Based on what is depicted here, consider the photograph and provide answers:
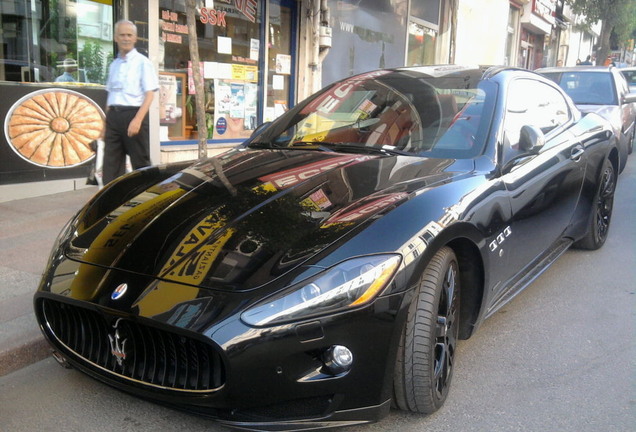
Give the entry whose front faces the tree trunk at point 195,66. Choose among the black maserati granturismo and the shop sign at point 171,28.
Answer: the shop sign

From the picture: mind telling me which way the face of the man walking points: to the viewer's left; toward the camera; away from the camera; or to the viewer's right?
toward the camera

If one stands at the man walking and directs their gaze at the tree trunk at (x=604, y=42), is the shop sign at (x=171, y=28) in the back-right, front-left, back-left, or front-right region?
front-left

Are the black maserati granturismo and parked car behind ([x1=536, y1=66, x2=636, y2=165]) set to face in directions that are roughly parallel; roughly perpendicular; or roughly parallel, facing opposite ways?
roughly parallel

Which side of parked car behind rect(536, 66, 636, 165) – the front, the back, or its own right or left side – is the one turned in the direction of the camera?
front

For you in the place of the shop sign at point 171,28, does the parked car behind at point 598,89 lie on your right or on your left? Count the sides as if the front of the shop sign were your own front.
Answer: on your left

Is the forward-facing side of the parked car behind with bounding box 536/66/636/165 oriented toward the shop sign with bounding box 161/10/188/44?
no

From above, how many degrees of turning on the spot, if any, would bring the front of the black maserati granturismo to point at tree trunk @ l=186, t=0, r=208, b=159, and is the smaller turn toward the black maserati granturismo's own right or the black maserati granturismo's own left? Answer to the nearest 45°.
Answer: approximately 135° to the black maserati granturismo's own right

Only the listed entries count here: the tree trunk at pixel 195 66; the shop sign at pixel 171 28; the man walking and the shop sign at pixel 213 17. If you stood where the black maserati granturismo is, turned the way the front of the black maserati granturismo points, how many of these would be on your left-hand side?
0

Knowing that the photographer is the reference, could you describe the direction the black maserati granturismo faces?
facing the viewer and to the left of the viewer

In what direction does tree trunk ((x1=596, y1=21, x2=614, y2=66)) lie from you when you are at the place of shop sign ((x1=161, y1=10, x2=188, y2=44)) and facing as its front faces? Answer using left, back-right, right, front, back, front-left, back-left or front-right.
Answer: back-left

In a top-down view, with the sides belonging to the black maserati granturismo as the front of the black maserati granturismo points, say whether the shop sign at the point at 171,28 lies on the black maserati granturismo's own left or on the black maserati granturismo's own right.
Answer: on the black maserati granturismo's own right

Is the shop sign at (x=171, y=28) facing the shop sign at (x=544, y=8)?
no

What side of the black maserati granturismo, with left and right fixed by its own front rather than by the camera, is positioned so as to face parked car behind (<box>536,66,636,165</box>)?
back

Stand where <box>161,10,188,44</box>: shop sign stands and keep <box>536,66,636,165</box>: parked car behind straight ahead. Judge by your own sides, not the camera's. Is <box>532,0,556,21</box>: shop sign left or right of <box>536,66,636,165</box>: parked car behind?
left
